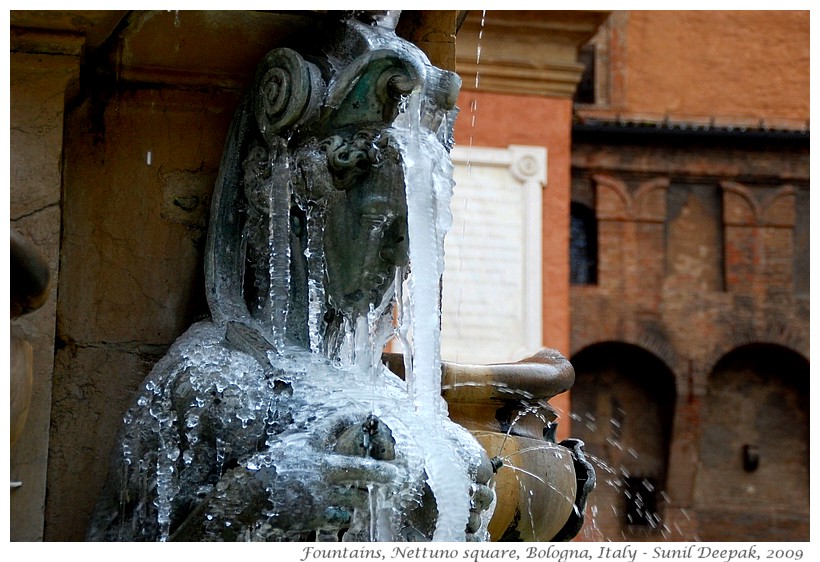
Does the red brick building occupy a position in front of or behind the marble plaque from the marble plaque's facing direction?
behind

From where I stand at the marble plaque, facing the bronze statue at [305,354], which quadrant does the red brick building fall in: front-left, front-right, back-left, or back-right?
back-left

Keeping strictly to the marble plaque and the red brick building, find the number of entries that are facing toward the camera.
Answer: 2

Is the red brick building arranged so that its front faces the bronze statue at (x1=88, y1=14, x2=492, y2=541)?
yes

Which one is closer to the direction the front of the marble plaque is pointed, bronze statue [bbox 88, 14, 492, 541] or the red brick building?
the bronze statue

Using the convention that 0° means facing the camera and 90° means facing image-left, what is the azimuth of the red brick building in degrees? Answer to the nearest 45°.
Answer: approximately 0°

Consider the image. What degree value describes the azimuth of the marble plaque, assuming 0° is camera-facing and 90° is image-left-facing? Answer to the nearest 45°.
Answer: approximately 0°

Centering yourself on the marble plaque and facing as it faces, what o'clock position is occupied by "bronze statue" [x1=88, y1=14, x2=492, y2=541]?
The bronze statue is roughly at 12 o'clock from the marble plaque.
